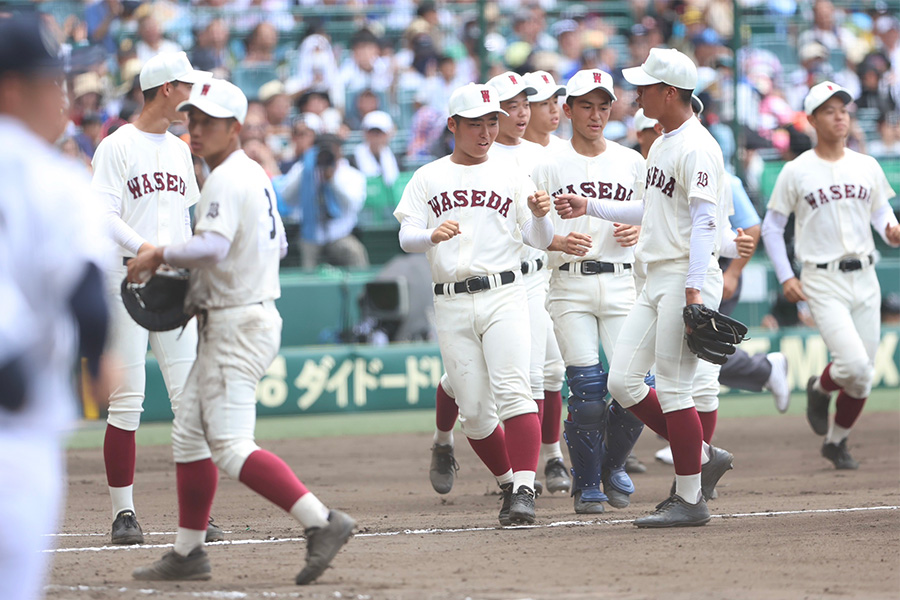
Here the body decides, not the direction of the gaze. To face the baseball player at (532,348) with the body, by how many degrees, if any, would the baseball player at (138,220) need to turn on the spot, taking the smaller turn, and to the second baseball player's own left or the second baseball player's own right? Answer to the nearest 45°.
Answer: approximately 45° to the second baseball player's own left

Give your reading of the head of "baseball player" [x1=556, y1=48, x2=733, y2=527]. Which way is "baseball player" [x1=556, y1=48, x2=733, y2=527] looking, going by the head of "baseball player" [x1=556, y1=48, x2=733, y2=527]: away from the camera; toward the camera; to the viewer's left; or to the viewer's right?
to the viewer's left

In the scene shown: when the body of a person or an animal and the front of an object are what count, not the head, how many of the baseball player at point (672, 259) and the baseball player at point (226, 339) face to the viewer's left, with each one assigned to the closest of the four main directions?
2

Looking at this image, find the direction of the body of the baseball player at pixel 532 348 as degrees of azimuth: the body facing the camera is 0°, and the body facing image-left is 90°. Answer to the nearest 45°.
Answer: approximately 0°

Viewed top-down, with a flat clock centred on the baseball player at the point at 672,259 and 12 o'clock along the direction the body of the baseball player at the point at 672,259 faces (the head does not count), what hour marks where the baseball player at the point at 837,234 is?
the baseball player at the point at 837,234 is roughly at 4 o'clock from the baseball player at the point at 672,259.

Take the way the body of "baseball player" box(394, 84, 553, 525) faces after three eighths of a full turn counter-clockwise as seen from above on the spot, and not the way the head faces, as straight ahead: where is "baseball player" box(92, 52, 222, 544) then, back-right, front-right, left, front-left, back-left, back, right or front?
back-left

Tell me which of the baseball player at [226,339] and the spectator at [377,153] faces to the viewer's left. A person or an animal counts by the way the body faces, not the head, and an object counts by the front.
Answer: the baseball player

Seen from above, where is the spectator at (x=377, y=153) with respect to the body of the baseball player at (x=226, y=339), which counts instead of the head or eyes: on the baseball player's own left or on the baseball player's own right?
on the baseball player's own right

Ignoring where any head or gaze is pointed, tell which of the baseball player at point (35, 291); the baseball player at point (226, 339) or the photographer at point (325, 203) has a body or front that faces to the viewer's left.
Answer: the baseball player at point (226, 339)

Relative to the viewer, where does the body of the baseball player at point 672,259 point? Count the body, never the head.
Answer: to the viewer's left
